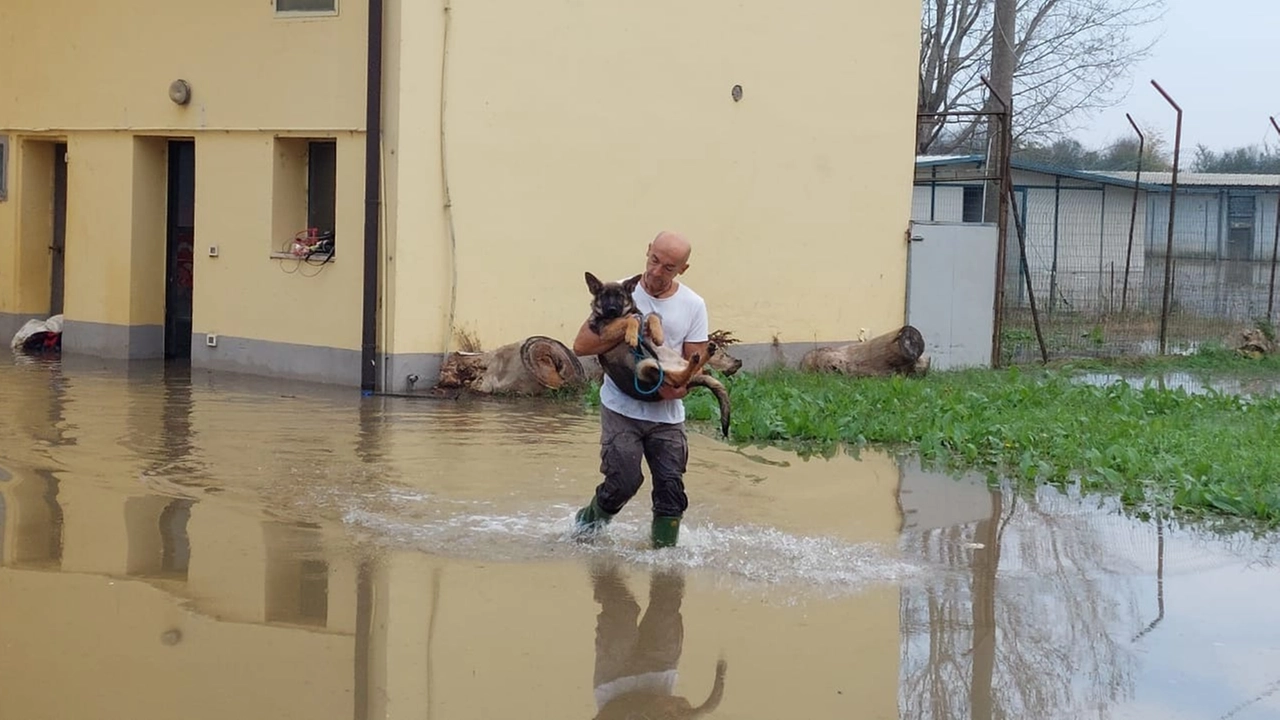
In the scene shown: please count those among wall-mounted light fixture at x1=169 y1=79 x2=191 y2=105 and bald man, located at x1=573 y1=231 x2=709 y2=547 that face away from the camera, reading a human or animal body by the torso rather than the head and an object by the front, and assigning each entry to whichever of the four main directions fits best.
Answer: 0

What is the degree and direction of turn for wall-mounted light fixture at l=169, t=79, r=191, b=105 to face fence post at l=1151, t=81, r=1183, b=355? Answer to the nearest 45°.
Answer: approximately 135° to its left

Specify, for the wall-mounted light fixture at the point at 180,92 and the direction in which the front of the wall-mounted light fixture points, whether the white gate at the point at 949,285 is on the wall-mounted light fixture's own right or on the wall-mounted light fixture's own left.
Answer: on the wall-mounted light fixture's own left

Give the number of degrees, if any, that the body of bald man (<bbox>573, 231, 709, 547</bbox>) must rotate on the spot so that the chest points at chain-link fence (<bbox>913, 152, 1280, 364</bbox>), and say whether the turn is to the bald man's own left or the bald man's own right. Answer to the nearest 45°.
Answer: approximately 180°

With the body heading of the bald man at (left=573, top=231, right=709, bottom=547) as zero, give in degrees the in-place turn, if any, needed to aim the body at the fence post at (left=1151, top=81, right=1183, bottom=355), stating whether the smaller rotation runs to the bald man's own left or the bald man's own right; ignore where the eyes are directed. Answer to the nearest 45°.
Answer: approximately 180°

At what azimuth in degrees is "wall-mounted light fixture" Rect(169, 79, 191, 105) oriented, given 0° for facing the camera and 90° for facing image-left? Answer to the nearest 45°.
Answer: approximately 45°

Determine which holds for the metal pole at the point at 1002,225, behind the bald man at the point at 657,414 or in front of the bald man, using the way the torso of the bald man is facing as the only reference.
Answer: behind

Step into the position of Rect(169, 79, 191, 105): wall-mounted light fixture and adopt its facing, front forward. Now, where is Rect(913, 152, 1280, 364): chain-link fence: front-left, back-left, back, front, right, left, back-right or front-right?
back-left

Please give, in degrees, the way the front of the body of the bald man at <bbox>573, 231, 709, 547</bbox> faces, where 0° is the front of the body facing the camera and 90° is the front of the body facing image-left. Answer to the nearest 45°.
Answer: approximately 45°

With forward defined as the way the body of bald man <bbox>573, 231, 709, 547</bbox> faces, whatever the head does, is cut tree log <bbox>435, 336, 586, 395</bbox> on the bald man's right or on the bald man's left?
on the bald man's right

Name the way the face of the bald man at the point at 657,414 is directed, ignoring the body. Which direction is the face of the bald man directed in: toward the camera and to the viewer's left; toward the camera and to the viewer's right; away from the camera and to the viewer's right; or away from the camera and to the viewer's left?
toward the camera and to the viewer's left
